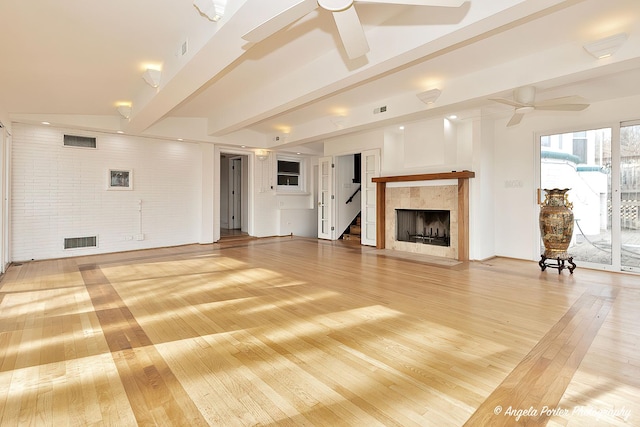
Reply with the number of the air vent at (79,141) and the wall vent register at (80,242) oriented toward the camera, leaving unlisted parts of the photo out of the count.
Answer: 2

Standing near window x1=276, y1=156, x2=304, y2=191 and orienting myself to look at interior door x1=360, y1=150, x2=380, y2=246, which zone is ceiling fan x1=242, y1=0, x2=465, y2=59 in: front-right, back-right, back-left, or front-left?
front-right

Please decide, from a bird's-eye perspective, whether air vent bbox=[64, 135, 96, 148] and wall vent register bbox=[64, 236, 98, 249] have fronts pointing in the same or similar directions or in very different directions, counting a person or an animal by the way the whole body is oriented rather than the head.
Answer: same or similar directions

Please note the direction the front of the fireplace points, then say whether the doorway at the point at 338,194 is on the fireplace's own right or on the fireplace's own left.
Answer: on the fireplace's own right

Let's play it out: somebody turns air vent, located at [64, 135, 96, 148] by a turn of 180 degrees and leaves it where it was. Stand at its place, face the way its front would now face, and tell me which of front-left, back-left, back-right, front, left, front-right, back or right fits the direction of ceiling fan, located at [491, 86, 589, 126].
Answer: back-right

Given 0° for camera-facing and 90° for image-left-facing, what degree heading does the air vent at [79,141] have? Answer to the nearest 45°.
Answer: approximately 0°

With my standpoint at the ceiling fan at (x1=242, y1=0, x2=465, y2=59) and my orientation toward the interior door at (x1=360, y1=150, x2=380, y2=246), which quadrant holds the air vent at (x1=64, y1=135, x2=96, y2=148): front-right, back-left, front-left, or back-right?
front-left

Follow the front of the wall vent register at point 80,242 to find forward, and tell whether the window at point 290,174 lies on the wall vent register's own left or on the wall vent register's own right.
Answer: on the wall vent register's own left

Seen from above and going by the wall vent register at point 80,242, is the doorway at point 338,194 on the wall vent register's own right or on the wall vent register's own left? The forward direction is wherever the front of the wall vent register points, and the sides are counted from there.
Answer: on the wall vent register's own left

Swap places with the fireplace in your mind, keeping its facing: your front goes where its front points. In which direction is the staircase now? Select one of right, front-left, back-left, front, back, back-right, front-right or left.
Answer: right

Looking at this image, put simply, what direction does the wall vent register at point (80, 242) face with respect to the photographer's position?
facing the viewer

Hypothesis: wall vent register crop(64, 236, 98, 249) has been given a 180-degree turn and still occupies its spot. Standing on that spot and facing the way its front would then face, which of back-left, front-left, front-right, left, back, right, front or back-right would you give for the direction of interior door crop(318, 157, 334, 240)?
right

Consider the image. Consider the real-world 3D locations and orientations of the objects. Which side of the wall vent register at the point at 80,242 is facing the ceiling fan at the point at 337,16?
front
